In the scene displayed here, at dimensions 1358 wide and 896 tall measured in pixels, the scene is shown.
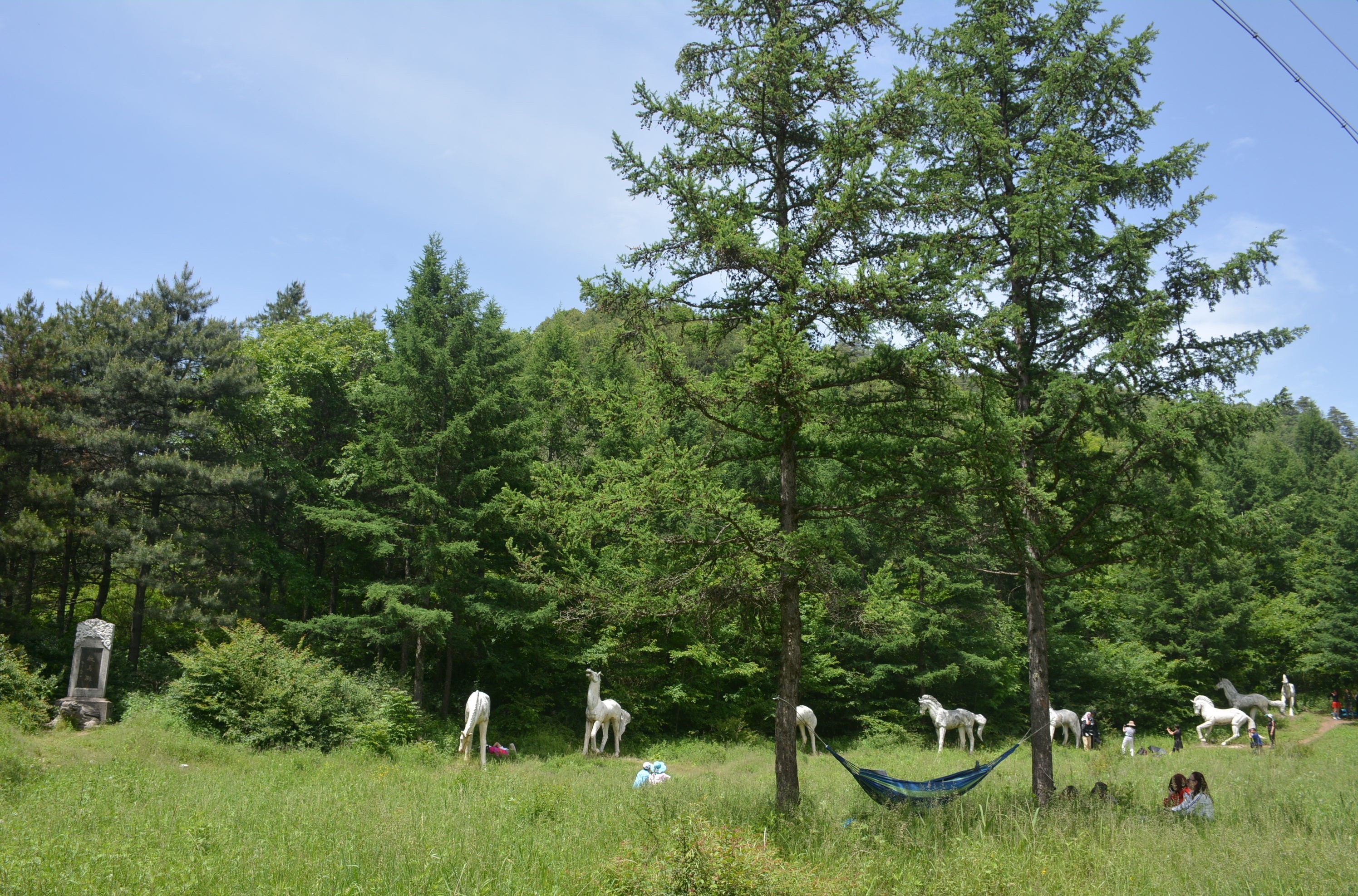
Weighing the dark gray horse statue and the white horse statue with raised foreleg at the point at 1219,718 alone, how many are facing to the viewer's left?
2

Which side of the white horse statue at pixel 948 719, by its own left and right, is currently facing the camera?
left

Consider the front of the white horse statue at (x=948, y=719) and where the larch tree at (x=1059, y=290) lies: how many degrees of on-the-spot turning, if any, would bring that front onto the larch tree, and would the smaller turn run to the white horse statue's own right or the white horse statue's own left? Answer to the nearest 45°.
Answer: approximately 90° to the white horse statue's own left

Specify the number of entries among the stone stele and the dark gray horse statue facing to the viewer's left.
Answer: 1

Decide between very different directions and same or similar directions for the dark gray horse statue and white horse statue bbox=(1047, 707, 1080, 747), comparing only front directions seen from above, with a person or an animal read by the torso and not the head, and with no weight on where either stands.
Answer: same or similar directions

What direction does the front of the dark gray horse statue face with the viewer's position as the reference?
facing to the left of the viewer

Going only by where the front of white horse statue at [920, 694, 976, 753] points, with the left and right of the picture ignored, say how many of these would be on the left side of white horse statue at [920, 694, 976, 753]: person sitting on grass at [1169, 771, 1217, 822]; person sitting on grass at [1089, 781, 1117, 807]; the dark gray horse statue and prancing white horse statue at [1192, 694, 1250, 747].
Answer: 2

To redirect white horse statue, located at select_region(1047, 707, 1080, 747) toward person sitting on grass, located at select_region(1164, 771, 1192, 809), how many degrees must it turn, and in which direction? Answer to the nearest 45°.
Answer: approximately 90° to its left

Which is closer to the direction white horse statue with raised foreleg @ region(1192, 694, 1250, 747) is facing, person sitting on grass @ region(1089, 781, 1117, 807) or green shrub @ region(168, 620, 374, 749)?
the green shrub

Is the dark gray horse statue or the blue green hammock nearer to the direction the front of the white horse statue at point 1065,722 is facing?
the blue green hammock

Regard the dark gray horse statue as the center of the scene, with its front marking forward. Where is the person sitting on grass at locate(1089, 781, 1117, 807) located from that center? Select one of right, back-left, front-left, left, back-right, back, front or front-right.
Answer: left

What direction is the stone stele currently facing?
toward the camera

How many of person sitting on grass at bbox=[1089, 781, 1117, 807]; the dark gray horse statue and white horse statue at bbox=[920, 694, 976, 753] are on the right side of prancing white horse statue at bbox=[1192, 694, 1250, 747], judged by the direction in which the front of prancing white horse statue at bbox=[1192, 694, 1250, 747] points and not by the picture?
1

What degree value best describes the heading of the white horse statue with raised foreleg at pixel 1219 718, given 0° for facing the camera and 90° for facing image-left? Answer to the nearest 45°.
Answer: approximately 90°

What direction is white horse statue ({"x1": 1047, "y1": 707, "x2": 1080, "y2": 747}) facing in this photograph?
to the viewer's left

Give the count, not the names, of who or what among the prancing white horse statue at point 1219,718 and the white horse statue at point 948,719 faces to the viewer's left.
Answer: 2

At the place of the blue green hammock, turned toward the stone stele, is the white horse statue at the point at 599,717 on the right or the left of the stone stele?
right
